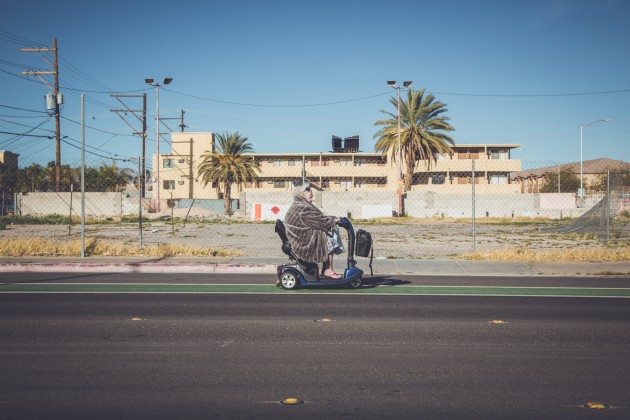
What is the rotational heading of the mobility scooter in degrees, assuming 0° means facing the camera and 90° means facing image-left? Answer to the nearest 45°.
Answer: approximately 270°

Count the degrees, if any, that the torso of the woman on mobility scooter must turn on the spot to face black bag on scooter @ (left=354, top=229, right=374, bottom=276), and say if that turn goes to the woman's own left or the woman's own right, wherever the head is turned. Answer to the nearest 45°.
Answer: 0° — they already face it

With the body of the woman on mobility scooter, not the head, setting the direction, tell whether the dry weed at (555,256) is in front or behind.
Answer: in front

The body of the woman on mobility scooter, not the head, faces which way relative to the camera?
to the viewer's right

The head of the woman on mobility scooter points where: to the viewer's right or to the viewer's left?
to the viewer's right

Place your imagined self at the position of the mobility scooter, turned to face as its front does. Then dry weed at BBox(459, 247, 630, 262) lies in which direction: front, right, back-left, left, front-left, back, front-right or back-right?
front-left
